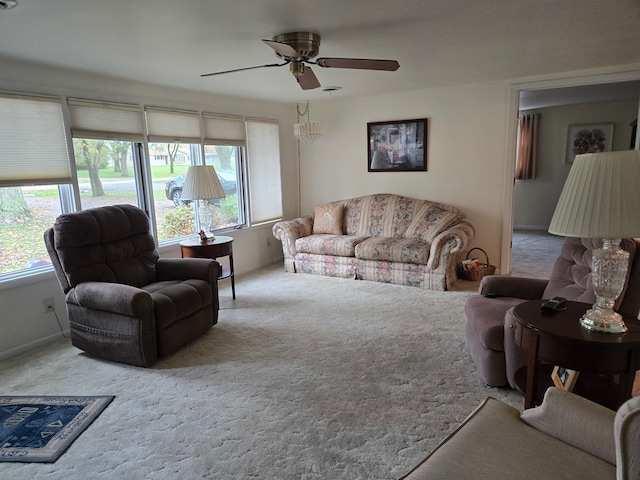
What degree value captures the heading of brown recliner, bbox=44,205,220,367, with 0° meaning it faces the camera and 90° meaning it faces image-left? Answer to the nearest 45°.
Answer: approximately 315°

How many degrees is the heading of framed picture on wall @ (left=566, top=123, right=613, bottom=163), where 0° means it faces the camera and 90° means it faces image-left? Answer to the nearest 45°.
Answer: approximately 0°

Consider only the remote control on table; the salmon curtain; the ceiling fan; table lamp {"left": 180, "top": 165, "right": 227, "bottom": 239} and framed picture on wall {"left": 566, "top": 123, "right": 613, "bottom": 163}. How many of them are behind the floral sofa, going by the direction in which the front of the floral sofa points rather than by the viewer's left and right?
2

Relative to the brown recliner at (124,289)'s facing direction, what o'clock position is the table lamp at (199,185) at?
The table lamp is roughly at 9 o'clock from the brown recliner.

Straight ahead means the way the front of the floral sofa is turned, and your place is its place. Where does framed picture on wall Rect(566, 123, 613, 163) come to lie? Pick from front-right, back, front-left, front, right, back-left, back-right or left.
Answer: back

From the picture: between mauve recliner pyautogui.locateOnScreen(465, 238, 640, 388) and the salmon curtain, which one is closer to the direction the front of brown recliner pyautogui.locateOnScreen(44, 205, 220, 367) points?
the mauve recliner

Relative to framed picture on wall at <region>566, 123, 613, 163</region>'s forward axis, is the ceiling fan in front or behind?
in front

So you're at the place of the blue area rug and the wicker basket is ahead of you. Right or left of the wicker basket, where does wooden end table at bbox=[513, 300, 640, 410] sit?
right

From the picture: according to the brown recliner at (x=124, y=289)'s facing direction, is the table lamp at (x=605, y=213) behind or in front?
in front

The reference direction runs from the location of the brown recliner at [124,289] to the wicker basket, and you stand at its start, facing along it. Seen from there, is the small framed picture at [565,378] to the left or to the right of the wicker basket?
right
